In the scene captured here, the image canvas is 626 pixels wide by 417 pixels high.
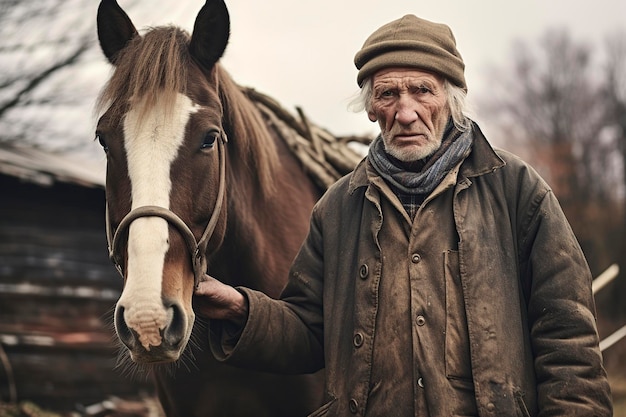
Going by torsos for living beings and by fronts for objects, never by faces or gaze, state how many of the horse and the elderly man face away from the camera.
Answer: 0

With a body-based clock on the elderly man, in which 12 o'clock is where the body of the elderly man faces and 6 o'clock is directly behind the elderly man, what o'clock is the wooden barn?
The wooden barn is roughly at 5 o'clock from the elderly man.

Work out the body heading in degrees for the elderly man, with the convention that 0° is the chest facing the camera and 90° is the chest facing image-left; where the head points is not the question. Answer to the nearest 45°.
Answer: approximately 0°

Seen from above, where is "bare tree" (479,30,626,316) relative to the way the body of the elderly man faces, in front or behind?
behind

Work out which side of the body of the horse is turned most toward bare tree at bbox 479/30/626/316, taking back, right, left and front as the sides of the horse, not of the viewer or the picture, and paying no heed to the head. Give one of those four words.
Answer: back

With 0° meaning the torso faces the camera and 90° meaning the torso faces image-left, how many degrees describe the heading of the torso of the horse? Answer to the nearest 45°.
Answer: approximately 45°

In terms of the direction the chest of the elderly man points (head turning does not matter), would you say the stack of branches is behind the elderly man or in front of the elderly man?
behind
